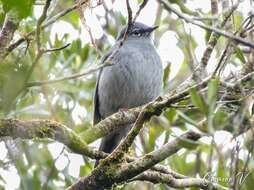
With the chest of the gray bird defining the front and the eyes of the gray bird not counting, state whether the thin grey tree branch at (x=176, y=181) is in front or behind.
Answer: in front

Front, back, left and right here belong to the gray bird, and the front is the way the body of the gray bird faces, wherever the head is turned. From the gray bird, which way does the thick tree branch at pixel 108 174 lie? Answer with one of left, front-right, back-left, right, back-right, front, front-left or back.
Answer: front-right

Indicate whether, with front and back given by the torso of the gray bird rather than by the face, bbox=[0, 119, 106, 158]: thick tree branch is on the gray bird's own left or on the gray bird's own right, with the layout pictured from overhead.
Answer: on the gray bird's own right
